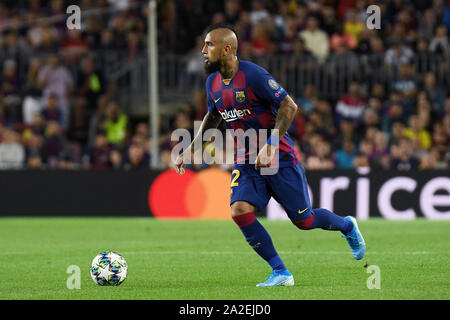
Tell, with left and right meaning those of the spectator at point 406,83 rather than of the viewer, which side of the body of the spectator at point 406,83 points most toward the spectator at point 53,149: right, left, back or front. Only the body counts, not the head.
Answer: right

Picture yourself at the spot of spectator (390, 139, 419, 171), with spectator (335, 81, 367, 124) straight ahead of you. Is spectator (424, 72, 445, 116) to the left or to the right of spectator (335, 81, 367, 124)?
right

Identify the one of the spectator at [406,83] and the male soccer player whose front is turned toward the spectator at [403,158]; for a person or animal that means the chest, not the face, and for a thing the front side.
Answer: the spectator at [406,83]

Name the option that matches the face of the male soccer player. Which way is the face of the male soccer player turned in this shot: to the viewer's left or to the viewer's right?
to the viewer's left

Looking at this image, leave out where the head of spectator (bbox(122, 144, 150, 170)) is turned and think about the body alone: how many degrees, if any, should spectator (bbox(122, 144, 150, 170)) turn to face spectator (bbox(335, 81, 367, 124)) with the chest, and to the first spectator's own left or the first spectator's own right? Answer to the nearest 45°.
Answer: approximately 90° to the first spectator's own left

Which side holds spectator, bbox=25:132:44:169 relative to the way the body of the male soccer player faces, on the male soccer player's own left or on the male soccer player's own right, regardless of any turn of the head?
on the male soccer player's own right

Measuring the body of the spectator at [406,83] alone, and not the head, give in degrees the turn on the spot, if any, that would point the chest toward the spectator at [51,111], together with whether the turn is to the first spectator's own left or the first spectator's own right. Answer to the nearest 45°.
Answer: approximately 90° to the first spectator's own right
